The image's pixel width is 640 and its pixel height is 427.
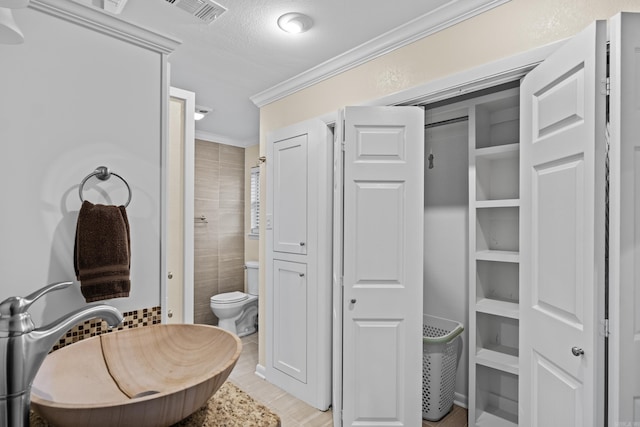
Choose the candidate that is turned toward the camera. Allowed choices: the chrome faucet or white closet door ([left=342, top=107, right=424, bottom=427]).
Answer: the white closet door

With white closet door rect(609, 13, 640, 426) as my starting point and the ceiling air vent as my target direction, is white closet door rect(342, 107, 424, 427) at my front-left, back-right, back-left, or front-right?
front-right

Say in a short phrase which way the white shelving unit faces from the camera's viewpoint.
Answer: facing the viewer and to the left of the viewer

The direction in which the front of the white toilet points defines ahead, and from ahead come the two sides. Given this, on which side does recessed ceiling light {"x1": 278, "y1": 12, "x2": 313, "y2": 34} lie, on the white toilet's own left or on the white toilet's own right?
on the white toilet's own left

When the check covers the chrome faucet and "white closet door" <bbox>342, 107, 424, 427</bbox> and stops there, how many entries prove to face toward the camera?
1

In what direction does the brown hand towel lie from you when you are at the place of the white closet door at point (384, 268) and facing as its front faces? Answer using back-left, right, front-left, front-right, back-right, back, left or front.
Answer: front-right

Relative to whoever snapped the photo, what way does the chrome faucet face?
facing to the right of the viewer

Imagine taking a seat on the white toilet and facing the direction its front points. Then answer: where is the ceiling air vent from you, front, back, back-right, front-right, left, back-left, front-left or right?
front-left

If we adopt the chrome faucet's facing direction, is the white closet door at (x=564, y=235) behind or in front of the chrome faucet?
in front

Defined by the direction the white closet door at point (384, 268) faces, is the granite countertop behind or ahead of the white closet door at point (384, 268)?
ahead

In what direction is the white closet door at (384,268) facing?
toward the camera

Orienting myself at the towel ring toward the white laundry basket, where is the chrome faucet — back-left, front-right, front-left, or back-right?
back-right
